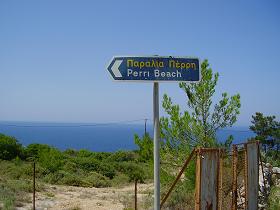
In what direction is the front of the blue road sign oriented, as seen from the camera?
facing the viewer

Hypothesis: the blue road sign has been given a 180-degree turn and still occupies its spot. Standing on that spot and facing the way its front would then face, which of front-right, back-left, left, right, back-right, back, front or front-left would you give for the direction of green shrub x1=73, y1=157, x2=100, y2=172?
front

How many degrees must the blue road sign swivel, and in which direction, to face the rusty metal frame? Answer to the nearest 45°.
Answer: approximately 135° to its left

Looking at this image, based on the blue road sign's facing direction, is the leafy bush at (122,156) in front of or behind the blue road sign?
behind

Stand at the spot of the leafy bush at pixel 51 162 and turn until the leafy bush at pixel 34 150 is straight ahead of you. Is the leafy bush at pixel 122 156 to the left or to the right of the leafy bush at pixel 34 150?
right

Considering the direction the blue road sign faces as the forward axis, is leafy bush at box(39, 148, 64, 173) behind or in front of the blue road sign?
behind
